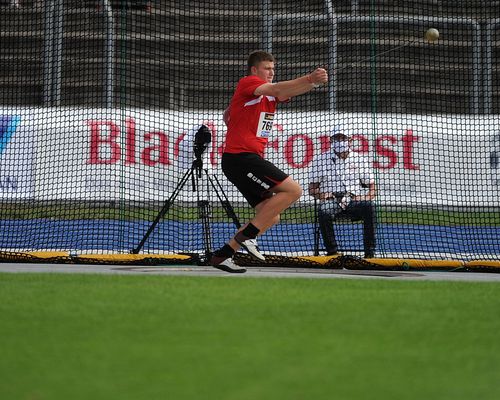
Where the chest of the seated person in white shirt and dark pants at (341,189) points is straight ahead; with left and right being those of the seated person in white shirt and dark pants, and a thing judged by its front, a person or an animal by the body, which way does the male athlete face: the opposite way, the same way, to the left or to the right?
to the left

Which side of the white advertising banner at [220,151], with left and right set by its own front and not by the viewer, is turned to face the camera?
front

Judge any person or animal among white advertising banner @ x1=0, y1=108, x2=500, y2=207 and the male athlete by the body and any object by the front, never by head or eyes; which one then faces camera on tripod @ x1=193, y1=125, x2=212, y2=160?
the white advertising banner

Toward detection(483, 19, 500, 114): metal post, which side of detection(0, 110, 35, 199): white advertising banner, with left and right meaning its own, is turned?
left

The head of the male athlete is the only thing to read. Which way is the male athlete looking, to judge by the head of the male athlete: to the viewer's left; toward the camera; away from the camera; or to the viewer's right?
to the viewer's right

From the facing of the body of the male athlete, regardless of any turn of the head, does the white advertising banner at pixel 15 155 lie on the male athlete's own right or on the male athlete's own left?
on the male athlete's own left

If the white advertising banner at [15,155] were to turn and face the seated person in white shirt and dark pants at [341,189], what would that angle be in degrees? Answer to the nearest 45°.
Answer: approximately 45° to its left

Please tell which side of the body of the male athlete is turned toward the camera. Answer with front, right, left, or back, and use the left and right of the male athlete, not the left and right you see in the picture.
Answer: right

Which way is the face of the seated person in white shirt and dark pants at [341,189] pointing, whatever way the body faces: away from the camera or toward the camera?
toward the camera

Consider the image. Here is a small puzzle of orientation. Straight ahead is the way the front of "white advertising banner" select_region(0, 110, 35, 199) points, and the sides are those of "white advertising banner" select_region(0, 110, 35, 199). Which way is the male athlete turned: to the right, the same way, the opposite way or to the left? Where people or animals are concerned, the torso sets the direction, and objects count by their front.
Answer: to the left
